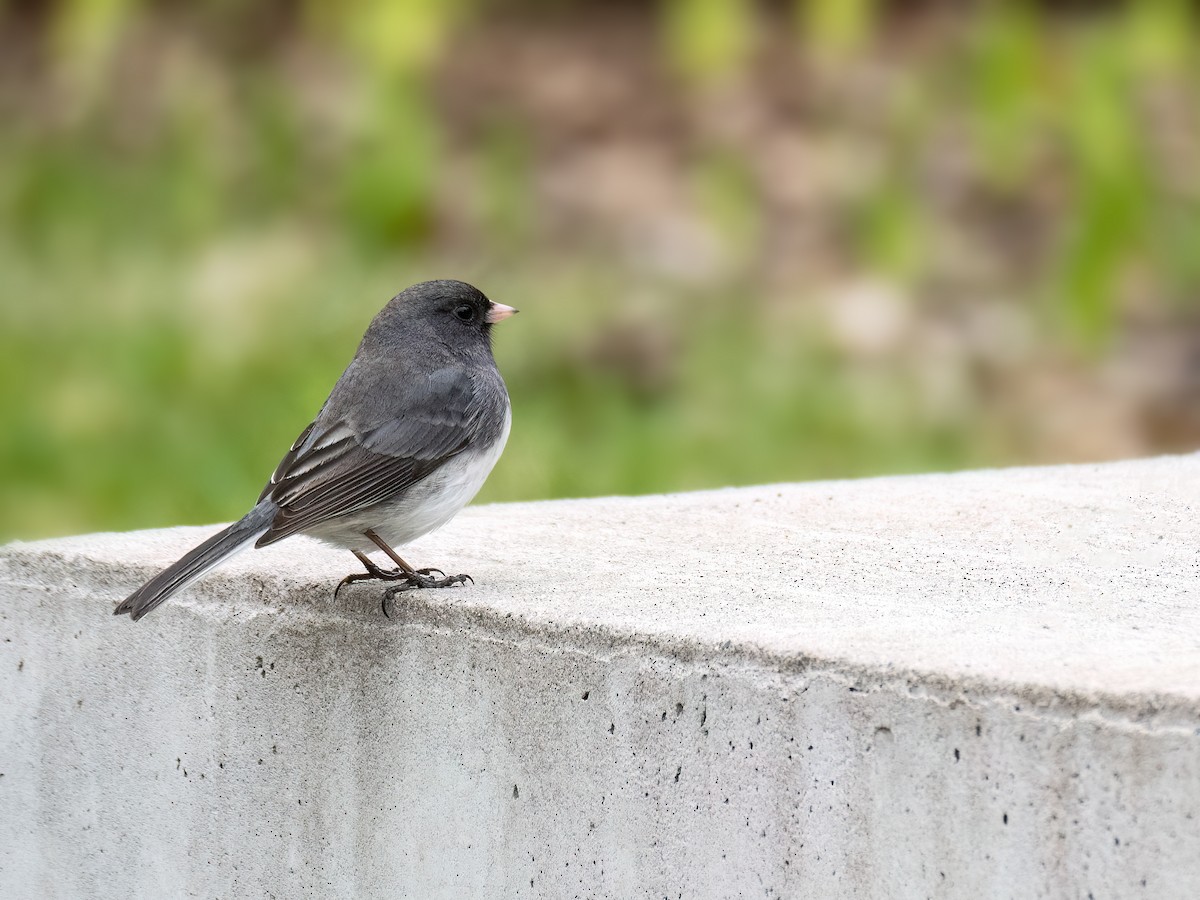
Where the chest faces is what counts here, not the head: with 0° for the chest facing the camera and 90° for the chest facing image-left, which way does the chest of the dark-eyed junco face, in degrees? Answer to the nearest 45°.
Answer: approximately 270°
